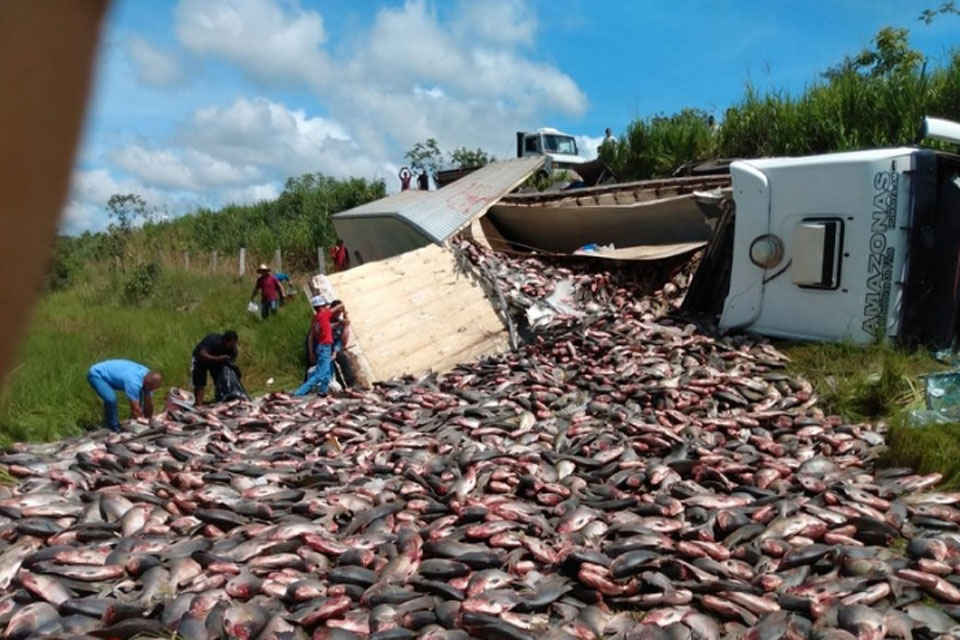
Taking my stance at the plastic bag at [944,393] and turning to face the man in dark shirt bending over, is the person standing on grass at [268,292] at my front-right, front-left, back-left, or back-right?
front-right

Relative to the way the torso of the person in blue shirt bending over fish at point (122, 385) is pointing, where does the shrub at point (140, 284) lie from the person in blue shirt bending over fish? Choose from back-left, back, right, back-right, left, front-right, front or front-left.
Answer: left

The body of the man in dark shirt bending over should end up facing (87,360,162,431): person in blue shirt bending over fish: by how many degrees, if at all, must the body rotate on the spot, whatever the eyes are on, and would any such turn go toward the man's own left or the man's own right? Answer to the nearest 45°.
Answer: approximately 135° to the man's own right

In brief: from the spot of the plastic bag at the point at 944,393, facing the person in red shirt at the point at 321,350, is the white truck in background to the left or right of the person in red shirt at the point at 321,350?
right

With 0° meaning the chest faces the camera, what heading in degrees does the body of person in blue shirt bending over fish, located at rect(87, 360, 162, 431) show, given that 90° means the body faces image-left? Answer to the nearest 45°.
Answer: approximately 270°

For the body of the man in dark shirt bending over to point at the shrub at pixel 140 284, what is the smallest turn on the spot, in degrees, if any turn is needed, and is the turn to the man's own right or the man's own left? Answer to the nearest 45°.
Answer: approximately 90° to the man's own left

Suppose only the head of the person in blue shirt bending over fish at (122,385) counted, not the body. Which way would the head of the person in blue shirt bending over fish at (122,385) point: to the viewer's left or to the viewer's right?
to the viewer's right

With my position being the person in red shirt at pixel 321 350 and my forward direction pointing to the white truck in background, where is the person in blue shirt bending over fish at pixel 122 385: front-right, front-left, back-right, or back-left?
back-left

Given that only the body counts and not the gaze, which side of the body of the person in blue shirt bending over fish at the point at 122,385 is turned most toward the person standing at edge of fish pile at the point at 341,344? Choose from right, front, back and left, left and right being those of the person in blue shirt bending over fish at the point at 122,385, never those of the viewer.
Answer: front

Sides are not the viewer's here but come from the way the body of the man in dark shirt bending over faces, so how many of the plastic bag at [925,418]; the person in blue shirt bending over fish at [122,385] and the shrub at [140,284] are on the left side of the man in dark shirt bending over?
1

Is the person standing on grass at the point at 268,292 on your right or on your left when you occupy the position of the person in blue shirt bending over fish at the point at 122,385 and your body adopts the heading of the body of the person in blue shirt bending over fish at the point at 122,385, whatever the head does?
on your left

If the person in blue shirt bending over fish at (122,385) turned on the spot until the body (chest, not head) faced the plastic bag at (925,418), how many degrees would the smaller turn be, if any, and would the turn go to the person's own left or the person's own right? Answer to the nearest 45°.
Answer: approximately 45° to the person's own right

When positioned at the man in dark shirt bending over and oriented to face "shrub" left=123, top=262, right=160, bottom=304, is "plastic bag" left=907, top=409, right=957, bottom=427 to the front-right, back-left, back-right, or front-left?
back-right

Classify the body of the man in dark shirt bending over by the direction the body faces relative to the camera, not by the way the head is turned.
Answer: to the viewer's right
